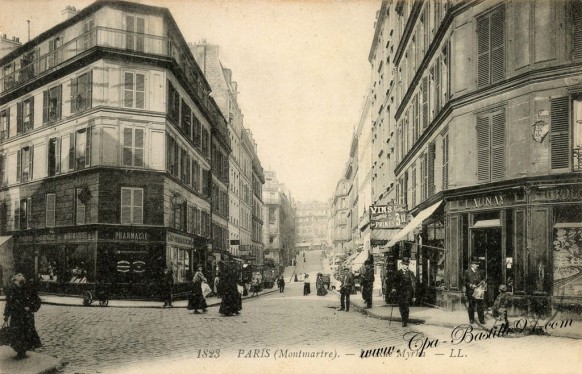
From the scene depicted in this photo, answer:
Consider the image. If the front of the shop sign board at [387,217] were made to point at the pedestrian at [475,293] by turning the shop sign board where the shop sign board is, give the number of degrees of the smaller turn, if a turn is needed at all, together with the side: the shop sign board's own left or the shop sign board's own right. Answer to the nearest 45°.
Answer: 0° — it already faces them

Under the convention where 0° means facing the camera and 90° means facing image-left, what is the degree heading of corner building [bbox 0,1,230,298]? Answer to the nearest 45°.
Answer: approximately 0°

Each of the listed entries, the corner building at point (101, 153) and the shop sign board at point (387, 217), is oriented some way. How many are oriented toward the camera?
2

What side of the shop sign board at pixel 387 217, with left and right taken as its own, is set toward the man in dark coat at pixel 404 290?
front

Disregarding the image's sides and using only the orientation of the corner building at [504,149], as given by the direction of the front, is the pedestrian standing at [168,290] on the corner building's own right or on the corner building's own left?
on the corner building's own right

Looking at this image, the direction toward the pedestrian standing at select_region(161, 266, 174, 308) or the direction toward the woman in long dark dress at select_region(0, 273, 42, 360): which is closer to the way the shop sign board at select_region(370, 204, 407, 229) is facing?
the woman in long dark dress

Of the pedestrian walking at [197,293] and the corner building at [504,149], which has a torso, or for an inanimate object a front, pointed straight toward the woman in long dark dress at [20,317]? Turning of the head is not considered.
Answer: the corner building

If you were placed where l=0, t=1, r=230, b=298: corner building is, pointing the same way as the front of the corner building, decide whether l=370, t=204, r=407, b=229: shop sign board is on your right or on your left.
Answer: on your left
